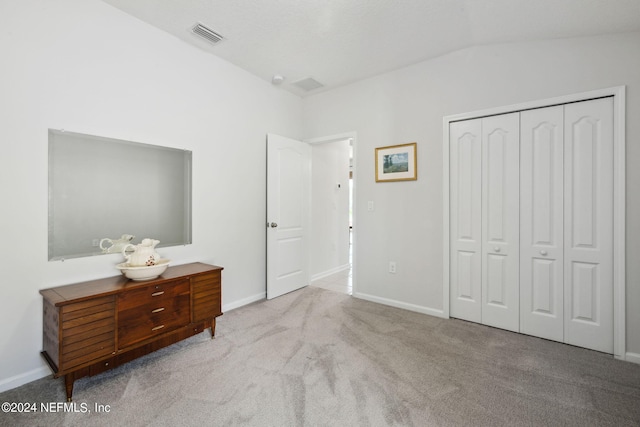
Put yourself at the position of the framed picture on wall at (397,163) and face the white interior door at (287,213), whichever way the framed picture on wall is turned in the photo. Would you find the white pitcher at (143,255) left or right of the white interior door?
left

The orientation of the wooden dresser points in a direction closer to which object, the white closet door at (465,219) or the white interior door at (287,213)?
the white closet door

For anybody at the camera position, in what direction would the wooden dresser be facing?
facing the viewer and to the right of the viewer

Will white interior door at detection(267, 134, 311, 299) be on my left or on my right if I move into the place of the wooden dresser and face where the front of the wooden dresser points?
on my left

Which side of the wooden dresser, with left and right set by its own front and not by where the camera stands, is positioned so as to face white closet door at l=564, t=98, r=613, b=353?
front

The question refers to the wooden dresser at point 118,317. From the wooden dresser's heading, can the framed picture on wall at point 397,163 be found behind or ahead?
ahead

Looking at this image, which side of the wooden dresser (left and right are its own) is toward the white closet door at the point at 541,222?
front

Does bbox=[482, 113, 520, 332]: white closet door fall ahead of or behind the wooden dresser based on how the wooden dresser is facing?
ahead
